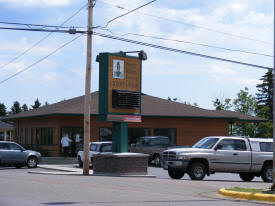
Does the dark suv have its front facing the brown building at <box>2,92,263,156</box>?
no

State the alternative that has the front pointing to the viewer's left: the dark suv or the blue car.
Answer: the dark suv

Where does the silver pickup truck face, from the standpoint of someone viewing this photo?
facing the viewer and to the left of the viewer

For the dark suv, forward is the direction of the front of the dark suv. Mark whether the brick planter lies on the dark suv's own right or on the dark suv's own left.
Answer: on the dark suv's own left

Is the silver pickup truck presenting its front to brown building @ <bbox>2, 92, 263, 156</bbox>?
no

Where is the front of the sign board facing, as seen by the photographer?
facing the viewer and to the right of the viewer

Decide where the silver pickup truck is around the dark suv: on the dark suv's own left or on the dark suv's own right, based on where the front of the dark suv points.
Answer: on the dark suv's own left

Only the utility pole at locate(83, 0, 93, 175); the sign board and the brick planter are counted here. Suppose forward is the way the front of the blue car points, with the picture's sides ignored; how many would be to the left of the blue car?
0

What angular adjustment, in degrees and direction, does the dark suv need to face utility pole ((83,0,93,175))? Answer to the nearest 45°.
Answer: approximately 90° to its left

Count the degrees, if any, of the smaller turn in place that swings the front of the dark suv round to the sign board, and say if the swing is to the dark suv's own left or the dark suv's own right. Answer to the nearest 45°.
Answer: approximately 90° to the dark suv's own left

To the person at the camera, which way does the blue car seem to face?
facing to the right of the viewer

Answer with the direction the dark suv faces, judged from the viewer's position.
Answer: facing to the left of the viewer

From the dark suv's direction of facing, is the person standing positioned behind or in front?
in front
